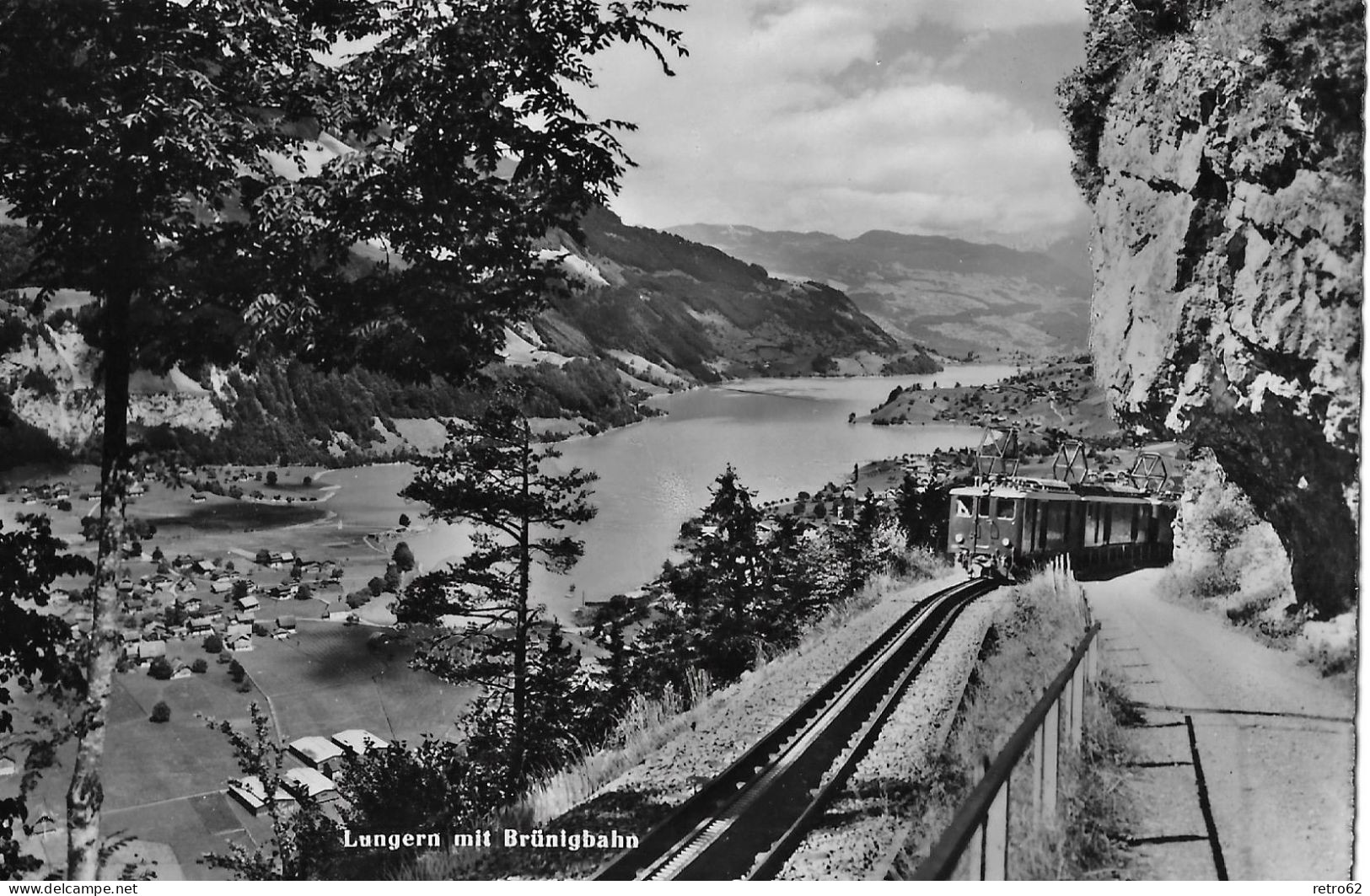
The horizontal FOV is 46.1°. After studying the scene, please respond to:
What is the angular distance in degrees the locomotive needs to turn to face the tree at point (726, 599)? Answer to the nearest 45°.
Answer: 0° — it already faces it

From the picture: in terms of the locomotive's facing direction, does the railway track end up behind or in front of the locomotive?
in front

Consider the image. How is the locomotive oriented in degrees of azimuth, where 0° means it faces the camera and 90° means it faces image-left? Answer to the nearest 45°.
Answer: approximately 45°

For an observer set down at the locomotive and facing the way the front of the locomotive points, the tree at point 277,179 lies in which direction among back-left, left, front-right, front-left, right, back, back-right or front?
front

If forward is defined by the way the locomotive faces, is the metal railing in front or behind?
in front
